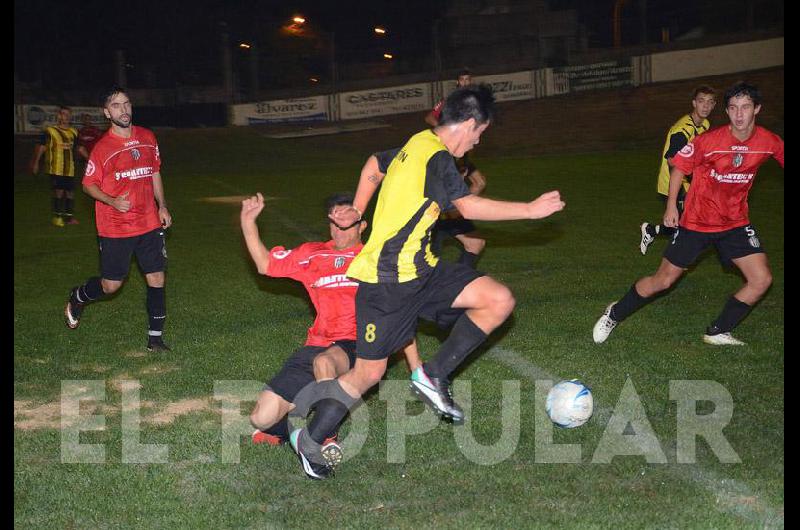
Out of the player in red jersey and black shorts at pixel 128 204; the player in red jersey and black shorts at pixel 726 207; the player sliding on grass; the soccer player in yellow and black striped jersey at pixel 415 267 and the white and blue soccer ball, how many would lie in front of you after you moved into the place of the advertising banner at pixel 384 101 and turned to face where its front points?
5

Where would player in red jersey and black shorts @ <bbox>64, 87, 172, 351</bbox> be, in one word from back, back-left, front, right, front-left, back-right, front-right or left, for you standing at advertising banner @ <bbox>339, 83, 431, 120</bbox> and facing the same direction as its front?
front

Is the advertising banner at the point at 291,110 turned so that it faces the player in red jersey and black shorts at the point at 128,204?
yes

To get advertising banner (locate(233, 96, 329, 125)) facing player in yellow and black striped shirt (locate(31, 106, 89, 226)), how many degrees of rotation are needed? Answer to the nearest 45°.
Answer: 0° — it already faces them

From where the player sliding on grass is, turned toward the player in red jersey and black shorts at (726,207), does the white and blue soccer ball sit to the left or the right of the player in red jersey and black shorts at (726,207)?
right

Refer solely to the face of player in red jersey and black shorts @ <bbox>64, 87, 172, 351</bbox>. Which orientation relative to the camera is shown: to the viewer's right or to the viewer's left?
to the viewer's right

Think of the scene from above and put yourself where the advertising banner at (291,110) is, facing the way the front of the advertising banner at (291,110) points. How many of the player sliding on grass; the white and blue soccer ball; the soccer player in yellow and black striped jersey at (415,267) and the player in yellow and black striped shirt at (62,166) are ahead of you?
4

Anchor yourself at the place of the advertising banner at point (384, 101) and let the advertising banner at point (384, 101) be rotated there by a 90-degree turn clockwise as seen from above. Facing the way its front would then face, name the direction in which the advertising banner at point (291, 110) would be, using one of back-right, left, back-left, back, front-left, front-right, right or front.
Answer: front

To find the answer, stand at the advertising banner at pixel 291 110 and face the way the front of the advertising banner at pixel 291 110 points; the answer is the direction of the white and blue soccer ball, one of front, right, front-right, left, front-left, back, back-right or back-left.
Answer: front

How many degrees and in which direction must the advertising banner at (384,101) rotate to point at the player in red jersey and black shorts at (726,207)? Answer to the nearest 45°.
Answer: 0° — it already faces them

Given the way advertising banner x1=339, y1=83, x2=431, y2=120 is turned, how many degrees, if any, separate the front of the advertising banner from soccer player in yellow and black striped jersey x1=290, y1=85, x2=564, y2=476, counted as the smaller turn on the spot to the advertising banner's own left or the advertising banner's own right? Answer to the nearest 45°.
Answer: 0° — it already faces them

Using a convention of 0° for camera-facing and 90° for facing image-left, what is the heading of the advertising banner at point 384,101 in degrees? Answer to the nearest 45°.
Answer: approximately 0°

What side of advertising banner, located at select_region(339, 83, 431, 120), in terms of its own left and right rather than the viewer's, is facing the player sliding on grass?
front

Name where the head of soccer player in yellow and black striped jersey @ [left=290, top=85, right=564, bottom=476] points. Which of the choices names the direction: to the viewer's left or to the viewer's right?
to the viewer's right

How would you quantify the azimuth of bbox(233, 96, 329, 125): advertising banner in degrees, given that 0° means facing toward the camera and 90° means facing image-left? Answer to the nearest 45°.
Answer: approximately 0°
